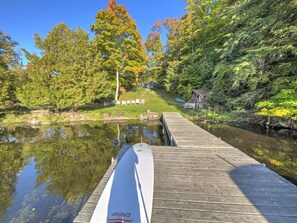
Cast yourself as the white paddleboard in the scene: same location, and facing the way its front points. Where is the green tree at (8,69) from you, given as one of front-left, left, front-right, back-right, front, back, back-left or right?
front-left

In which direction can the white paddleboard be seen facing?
away from the camera

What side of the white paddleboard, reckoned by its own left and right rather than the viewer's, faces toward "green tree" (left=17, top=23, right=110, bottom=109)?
front

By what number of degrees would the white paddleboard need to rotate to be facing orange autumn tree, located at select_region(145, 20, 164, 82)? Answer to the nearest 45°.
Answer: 0° — it already faces it

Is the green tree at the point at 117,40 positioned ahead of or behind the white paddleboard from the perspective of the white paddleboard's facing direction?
ahead
